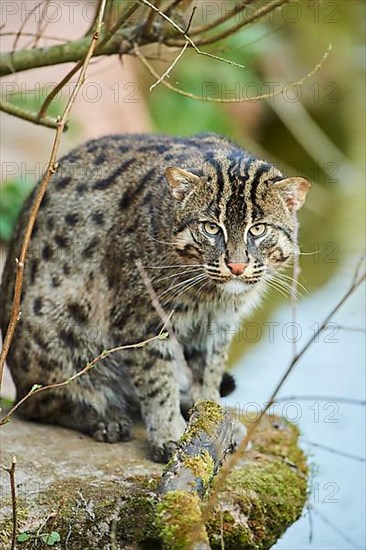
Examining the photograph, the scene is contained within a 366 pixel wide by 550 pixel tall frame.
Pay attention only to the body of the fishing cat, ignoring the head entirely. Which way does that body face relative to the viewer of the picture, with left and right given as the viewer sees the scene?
facing the viewer and to the right of the viewer

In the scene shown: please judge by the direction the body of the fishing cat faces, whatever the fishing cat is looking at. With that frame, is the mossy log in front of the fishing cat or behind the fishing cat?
in front
